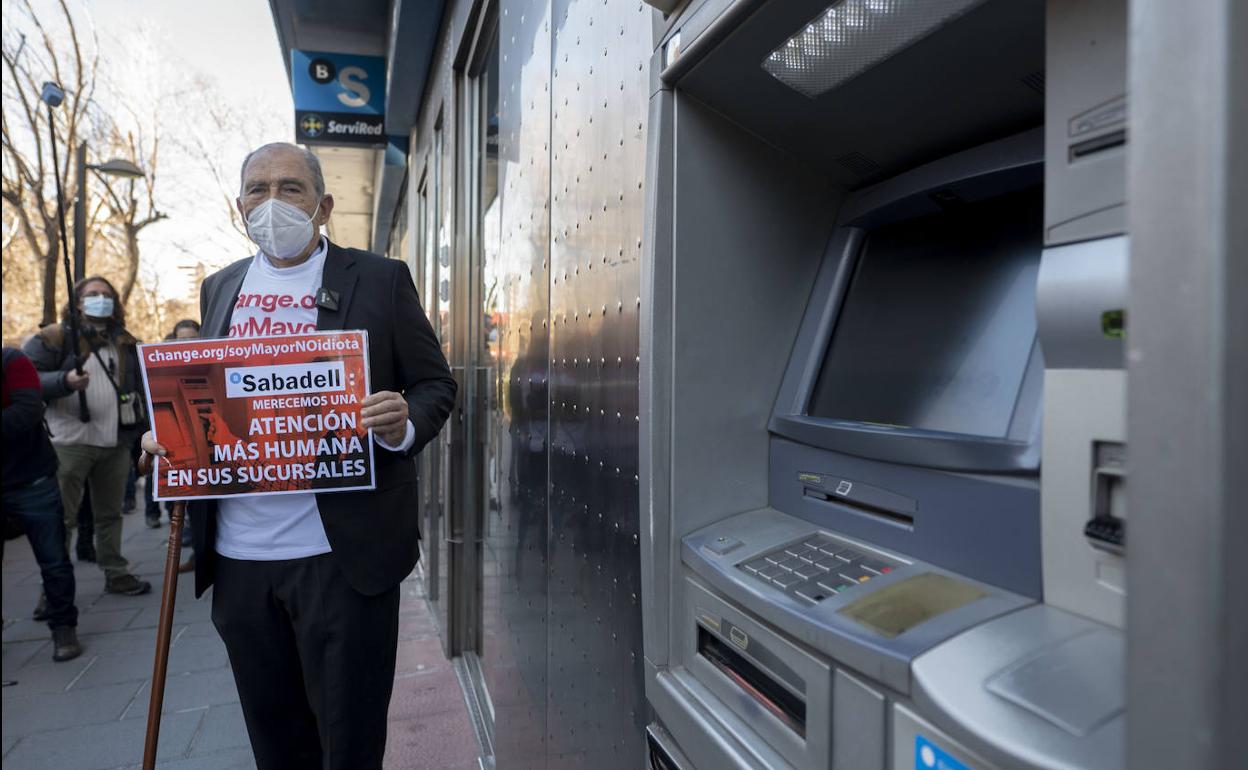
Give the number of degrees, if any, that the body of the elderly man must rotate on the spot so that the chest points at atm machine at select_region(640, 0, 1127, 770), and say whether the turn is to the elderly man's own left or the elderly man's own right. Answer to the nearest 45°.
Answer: approximately 90° to the elderly man's own left

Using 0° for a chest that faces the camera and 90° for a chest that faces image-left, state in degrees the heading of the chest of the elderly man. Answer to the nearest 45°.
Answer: approximately 45°

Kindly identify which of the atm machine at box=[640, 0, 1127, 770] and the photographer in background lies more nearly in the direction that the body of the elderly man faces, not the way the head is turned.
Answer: the atm machine

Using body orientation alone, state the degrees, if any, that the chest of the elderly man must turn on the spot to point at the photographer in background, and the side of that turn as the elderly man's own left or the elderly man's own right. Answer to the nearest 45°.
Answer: approximately 135° to the elderly man's own right
